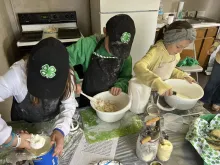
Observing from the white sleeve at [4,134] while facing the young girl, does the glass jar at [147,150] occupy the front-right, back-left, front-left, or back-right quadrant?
front-right

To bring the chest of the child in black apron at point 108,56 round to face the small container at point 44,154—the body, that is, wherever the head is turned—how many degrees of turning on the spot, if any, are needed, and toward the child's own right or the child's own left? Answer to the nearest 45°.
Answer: approximately 45° to the child's own right

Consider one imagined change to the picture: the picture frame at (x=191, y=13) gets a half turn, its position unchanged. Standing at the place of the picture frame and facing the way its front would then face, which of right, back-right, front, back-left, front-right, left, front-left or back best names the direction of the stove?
back-left

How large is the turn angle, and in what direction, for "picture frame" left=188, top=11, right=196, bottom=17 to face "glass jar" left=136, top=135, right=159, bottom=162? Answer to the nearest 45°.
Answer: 0° — it already faces it

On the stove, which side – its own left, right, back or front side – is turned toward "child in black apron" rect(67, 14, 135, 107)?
front

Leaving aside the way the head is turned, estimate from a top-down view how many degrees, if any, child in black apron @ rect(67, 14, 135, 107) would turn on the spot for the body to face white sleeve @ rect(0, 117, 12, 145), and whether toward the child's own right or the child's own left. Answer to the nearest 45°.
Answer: approximately 90° to the child's own right

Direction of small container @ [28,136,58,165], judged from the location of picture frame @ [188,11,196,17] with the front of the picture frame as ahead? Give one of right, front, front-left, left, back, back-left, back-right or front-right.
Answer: front

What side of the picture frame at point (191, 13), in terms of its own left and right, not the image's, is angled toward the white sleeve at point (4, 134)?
front

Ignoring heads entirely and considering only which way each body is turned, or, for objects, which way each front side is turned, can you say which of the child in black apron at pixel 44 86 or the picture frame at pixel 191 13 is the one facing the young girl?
the picture frame

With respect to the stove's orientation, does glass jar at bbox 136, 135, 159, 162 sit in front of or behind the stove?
in front

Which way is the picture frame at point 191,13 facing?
toward the camera

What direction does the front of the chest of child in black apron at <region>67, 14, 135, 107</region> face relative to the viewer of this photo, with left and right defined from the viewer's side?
facing the viewer and to the right of the viewer
